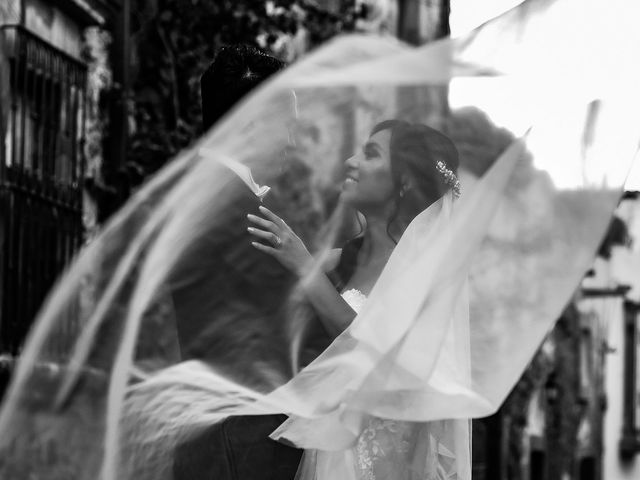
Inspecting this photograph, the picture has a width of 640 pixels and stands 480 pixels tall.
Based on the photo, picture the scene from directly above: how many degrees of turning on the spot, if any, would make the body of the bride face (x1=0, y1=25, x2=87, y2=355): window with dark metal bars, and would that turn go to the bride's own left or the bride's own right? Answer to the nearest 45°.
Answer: approximately 45° to the bride's own right

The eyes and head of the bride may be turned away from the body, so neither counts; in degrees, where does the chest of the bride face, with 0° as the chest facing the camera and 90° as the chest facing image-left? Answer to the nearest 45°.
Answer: approximately 90°

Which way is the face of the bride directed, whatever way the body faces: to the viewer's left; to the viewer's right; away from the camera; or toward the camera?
to the viewer's left
